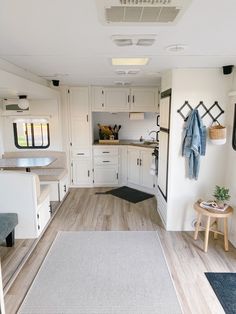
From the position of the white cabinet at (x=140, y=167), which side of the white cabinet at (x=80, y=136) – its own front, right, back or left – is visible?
left

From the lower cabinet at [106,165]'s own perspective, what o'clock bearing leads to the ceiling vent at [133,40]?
The ceiling vent is roughly at 12 o'clock from the lower cabinet.

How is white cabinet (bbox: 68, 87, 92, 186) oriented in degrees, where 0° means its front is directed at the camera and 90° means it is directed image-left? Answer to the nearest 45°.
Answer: approximately 0°

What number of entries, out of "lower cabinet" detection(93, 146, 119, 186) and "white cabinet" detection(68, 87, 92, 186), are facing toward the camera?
2

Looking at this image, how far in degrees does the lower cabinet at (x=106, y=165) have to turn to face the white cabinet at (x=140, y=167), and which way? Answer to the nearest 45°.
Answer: approximately 45° to its left

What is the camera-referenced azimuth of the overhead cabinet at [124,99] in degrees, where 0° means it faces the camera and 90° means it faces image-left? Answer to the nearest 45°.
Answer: approximately 0°

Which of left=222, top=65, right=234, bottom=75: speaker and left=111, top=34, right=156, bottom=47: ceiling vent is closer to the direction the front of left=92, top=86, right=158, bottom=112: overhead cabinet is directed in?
the ceiling vent
